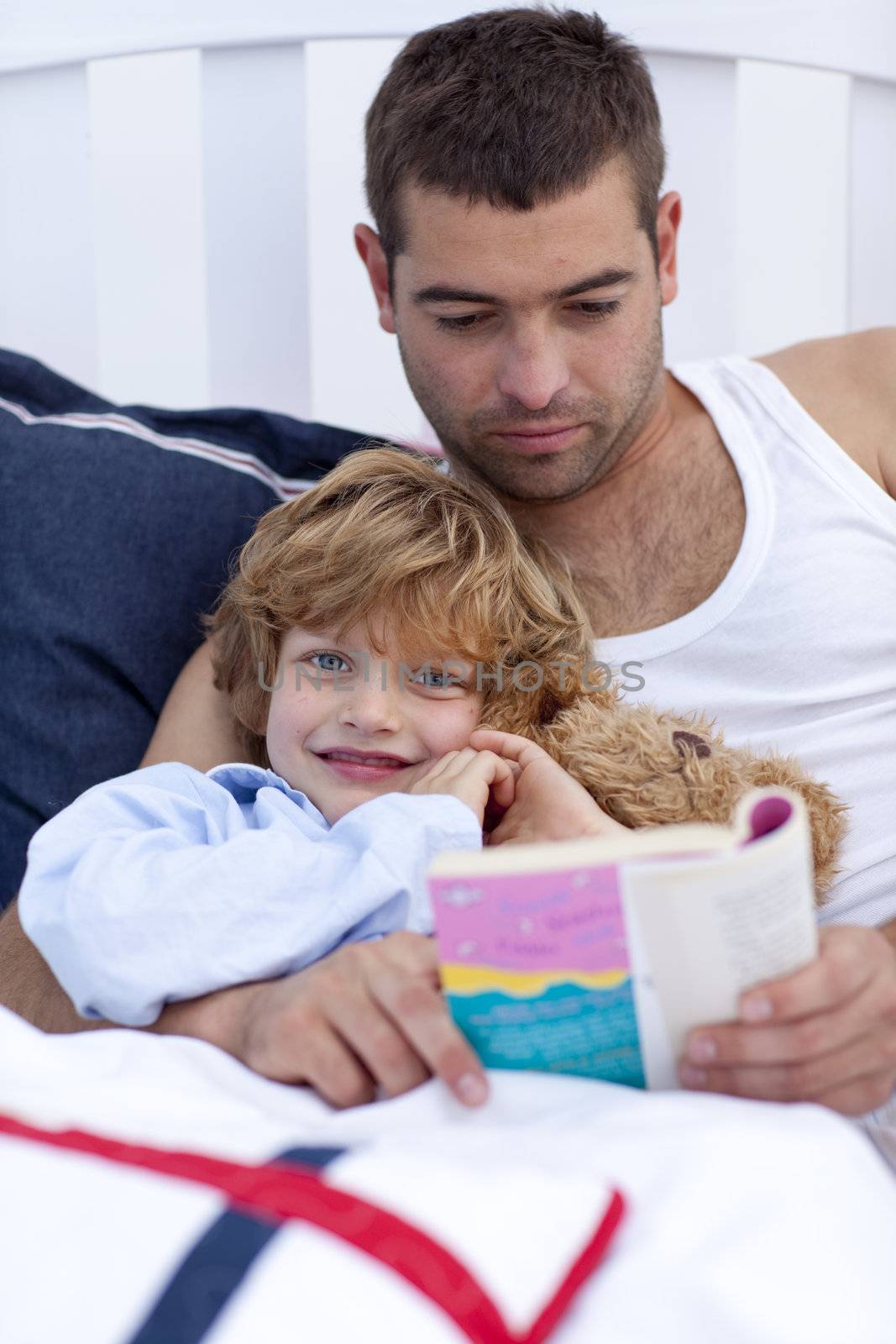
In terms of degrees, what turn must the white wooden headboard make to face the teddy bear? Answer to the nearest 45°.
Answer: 0° — it already faces it

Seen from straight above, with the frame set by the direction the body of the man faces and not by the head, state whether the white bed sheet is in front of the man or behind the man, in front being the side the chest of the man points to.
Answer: in front

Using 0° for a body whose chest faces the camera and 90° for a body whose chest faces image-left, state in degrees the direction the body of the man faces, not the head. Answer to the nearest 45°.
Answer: approximately 0°

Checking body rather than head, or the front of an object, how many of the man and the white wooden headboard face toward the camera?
2
